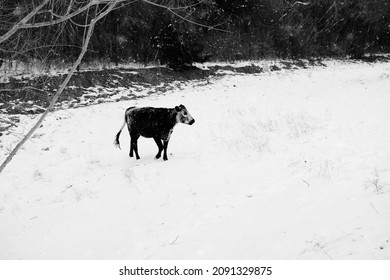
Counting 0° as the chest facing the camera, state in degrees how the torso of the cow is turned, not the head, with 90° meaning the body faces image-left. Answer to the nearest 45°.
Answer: approximately 270°
